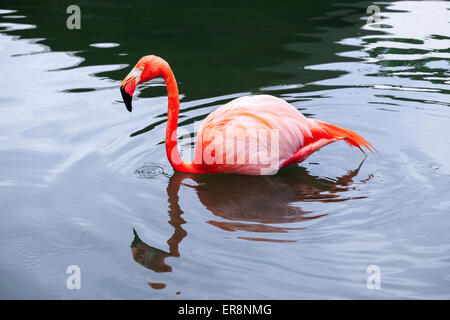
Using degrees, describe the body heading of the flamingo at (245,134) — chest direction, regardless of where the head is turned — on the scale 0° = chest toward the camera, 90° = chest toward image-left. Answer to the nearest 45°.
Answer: approximately 90°
